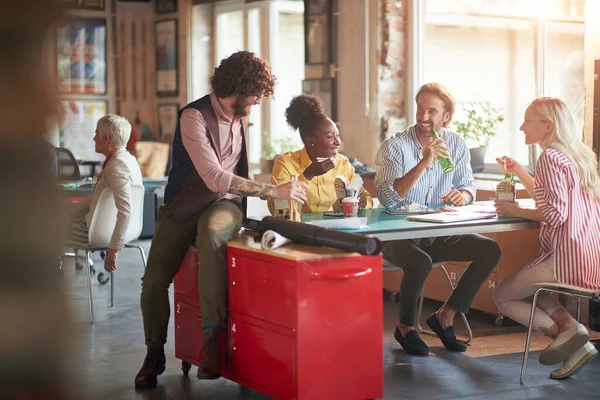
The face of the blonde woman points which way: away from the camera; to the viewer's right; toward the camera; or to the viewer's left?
to the viewer's left

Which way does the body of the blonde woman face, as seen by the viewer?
to the viewer's left

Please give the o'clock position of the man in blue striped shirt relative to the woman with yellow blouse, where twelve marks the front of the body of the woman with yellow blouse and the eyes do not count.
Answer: The man in blue striped shirt is roughly at 10 o'clock from the woman with yellow blouse.

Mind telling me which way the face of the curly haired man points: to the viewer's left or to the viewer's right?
to the viewer's right

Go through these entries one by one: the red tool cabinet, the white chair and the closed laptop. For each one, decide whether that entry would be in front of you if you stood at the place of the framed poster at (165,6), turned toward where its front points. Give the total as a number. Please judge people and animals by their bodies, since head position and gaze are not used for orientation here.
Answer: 3

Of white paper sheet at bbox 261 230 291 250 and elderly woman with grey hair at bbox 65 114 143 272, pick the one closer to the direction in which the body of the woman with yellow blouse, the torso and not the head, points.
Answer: the white paper sheet

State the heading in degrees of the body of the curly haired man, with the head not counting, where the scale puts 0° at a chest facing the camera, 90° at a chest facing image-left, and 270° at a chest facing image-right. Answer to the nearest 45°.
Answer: approximately 315°

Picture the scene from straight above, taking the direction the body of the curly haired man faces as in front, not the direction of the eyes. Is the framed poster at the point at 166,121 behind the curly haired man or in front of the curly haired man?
behind

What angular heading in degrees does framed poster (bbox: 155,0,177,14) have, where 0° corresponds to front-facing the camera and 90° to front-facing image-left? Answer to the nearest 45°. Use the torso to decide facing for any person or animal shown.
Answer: approximately 0°

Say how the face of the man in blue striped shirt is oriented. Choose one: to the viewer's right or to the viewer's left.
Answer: to the viewer's left
